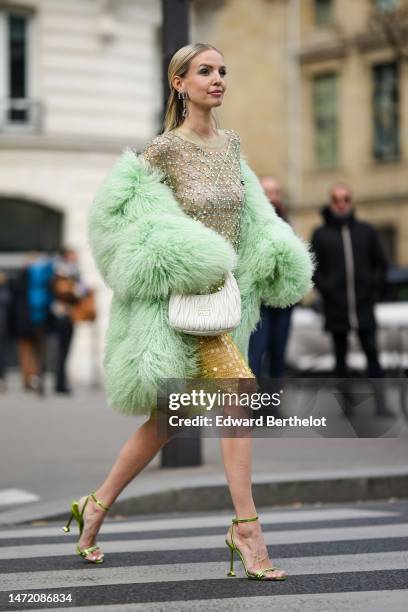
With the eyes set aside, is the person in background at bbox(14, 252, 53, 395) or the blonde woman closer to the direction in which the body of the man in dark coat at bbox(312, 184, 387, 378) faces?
the blonde woman

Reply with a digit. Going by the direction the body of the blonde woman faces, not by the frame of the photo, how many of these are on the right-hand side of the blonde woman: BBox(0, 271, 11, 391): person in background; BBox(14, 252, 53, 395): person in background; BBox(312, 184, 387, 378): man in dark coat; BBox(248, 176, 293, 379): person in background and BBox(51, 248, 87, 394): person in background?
0

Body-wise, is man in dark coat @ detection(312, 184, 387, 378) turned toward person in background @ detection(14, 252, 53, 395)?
no

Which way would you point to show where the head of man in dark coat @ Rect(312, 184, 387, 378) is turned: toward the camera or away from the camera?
toward the camera

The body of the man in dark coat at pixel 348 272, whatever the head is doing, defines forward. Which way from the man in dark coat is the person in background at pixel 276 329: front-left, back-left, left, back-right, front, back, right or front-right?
front-right

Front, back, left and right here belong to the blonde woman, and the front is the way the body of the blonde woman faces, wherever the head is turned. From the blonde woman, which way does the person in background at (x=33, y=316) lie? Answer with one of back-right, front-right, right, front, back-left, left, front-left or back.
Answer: back-left

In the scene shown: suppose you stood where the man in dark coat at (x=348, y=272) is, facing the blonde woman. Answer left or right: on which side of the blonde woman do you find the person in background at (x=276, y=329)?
right

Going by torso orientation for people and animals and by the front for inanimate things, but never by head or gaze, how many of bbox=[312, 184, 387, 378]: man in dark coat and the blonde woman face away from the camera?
0

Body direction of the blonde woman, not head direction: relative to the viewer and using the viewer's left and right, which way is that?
facing the viewer and to the right of the viewer

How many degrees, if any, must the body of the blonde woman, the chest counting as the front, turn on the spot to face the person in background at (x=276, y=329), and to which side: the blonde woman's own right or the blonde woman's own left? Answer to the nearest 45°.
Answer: approximately 135° to the blonde woman's own left

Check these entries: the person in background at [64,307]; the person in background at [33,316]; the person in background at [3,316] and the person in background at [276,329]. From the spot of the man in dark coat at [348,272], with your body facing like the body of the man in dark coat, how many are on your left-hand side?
0

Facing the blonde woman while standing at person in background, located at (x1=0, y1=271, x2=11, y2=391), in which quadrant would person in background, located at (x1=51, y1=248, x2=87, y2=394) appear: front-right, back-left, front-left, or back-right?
front-left

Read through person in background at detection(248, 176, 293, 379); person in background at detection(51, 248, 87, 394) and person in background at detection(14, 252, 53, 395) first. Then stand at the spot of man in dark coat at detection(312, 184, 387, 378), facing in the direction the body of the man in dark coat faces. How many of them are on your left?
0

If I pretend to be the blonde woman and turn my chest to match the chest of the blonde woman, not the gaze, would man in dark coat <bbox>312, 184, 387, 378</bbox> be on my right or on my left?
on my left

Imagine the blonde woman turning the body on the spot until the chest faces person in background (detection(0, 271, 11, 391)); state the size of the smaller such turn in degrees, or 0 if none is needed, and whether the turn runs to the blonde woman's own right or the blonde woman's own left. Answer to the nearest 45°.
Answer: approximately 135° to the blonde woman's own left

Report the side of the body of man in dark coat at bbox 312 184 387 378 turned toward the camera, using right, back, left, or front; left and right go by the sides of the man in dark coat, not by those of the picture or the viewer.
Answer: front
